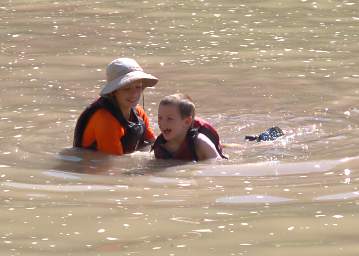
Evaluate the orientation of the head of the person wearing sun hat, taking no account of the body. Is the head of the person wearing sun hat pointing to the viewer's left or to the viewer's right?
to the viewer's right

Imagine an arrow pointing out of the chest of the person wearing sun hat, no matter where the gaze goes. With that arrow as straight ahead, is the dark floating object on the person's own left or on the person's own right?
on the person's own left

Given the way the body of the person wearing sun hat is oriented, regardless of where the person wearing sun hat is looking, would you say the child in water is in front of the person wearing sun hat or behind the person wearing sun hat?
in front

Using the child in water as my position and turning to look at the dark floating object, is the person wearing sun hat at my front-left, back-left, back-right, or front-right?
back-left
